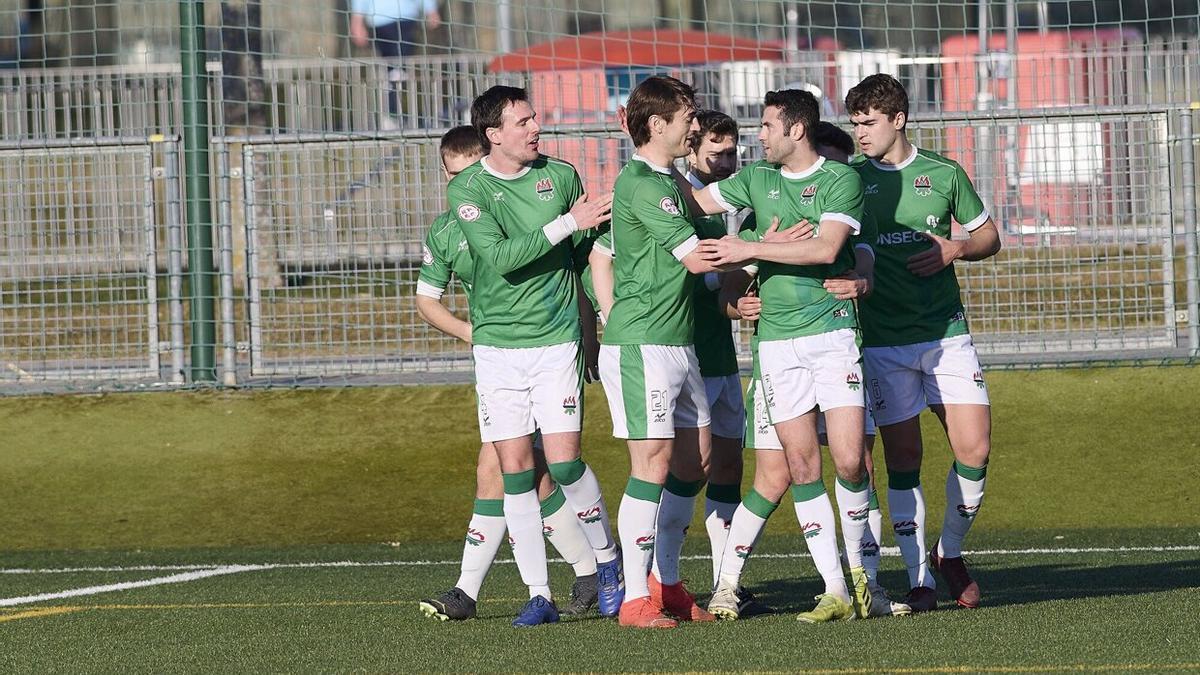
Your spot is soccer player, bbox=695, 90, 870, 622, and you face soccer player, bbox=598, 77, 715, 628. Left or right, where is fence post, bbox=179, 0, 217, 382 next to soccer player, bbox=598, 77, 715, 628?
right

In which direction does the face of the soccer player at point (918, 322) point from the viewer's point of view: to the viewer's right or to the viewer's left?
to the viewer's left

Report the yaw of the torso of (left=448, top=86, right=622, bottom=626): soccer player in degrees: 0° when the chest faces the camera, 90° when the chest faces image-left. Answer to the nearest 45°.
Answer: approximately 315°

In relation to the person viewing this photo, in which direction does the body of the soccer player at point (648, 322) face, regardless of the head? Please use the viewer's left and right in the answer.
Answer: facing to the right of the viewer

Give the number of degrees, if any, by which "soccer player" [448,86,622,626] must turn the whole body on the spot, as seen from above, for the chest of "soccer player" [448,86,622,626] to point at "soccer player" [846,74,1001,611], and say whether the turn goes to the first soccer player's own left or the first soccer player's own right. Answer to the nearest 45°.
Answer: approximately 45° to the first soccer player's own left

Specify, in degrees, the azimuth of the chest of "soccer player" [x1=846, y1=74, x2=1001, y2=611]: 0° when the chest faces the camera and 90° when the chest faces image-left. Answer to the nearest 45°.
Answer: approximately 0°

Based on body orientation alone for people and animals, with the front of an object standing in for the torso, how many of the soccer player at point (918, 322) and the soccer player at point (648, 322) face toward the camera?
1

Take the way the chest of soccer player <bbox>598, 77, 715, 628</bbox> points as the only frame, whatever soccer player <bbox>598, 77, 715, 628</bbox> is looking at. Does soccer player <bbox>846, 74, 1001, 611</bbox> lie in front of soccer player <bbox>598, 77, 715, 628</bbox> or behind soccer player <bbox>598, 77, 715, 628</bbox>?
in front

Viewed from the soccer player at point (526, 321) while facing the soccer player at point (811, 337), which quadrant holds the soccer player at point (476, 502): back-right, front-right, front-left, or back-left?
back-left

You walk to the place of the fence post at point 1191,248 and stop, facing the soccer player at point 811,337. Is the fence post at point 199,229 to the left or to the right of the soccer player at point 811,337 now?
right

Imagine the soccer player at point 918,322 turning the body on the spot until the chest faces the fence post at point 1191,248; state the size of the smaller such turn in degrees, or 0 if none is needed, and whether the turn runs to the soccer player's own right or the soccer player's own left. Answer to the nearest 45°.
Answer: approximately 180°

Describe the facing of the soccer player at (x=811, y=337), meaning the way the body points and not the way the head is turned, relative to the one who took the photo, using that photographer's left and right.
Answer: facing the viewer and to the left of the viewer

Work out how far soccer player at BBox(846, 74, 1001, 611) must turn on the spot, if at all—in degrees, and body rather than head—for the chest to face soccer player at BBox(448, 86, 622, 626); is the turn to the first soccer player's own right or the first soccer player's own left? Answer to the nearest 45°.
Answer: approximately 90° to the first soccer player's own right

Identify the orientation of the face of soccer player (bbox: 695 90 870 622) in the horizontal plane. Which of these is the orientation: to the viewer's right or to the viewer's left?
to the viewer's left
